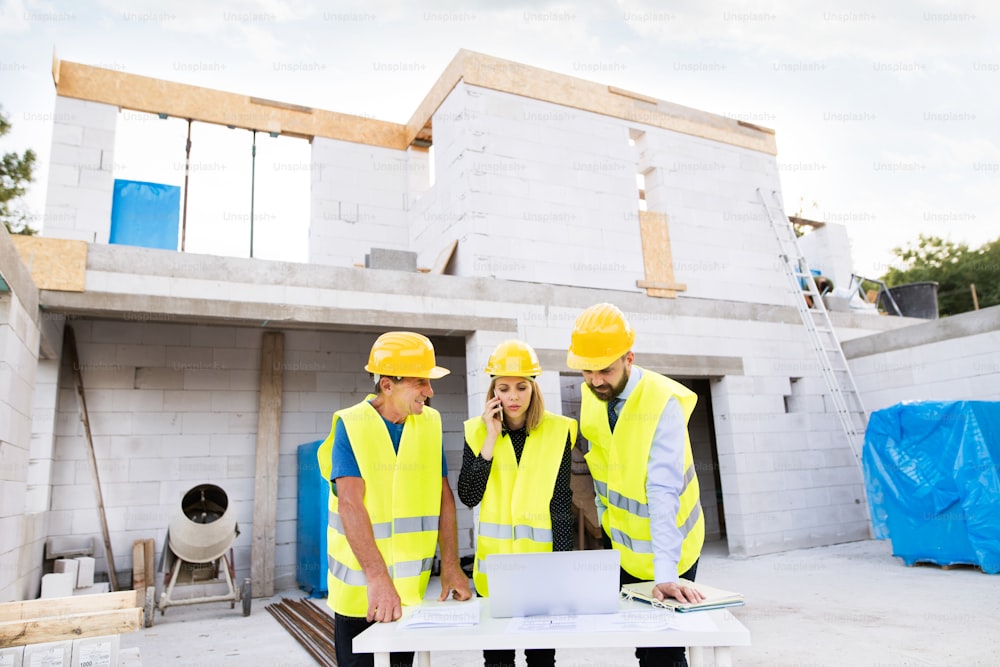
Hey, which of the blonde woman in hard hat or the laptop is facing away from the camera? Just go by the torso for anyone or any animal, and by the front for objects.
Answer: the laptop

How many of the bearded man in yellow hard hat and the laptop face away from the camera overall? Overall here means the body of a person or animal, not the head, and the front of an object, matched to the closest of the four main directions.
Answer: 1

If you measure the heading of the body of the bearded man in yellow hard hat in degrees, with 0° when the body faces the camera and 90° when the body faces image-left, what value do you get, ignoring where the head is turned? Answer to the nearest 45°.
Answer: approximately 45°

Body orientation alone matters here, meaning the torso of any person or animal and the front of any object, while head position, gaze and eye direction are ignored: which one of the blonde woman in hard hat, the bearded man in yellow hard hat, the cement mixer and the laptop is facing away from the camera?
the laptop

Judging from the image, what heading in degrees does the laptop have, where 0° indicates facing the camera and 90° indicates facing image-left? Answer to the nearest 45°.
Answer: approximately 180°

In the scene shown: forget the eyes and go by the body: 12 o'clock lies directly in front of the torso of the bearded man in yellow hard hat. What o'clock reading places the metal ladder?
The metal ladder is roughly at 5 o'clock from the bearded man in yellow hard hat.

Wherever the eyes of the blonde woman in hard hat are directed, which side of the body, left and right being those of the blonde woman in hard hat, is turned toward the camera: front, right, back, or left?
front

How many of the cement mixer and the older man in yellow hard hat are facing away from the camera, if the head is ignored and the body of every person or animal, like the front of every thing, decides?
0

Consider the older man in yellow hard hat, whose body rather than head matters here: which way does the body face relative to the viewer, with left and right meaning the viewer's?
facing the viewer and to the right of the viewer

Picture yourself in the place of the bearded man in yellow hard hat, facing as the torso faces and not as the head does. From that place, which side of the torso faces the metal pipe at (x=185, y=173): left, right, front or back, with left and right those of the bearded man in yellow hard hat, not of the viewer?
right

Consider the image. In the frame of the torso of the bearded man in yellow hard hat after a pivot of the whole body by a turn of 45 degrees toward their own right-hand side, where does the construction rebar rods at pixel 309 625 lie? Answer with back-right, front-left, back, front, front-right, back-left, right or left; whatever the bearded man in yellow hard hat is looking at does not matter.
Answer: front-right
